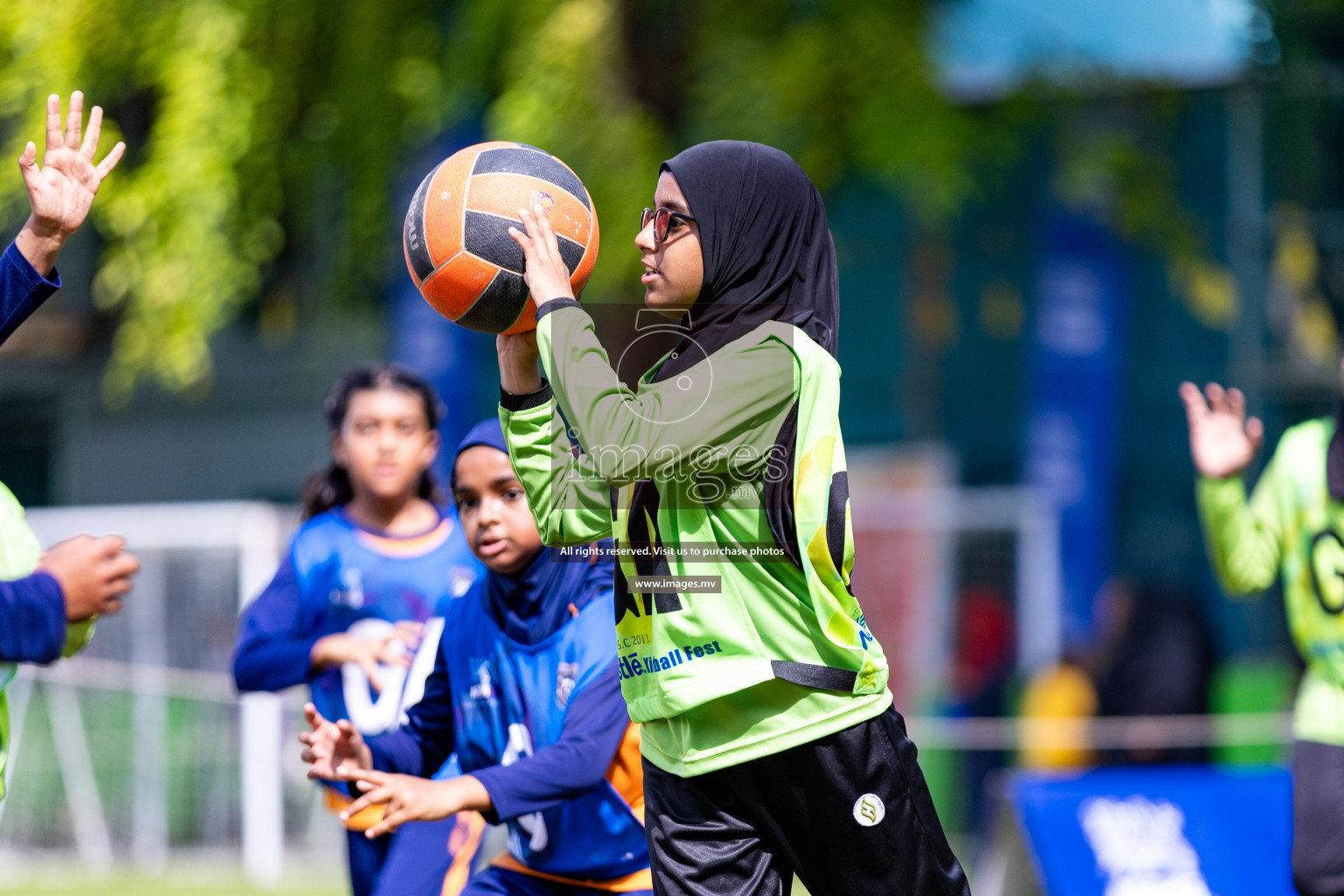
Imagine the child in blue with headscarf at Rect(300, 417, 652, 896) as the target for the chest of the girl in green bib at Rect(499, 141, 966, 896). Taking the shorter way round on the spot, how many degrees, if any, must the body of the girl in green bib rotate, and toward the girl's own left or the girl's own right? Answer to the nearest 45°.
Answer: approximately 45° to the girl's own right

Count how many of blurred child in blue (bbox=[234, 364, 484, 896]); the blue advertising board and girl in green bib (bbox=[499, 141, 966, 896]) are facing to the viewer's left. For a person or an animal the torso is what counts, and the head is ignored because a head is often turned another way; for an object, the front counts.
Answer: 1

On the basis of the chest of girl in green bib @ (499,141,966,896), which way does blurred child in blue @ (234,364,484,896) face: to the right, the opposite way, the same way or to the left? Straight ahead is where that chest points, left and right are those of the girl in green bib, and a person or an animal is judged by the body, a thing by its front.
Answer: to the left

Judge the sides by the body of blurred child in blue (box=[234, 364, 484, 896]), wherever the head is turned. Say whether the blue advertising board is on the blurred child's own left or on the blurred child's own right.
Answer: on the blurred child's own left

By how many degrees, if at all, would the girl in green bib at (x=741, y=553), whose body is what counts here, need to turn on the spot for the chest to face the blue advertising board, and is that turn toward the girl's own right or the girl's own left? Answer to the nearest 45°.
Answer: approximately 135° to the girl's own right

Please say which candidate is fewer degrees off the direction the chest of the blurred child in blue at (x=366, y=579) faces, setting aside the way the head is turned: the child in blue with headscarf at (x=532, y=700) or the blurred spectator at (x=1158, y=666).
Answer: the child in blue with headscarf

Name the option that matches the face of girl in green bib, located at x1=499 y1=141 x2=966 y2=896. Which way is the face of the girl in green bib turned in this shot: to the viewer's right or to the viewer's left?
to the viewer's left

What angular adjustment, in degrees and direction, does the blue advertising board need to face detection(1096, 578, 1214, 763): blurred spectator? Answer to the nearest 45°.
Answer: approximately 180°

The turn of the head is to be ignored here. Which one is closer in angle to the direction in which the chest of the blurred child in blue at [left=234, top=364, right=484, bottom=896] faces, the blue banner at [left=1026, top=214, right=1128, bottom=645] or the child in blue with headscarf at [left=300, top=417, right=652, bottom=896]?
the child in blue with headscarf

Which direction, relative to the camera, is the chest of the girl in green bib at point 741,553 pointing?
to the viewer's left

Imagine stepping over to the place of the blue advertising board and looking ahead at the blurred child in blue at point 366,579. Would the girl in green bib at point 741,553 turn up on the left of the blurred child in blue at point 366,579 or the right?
left

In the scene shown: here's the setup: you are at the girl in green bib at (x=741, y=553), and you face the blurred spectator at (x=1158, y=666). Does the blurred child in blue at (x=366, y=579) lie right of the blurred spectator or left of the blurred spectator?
left

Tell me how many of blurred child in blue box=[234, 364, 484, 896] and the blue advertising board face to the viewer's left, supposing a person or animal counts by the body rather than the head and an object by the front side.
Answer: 0

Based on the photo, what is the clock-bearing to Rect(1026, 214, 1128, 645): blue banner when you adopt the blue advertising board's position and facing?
The blue banner is roughly at 6 o'clock from the blue advertising board.

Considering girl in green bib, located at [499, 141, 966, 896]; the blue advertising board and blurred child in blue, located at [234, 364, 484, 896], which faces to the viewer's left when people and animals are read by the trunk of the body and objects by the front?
the girl in green bib

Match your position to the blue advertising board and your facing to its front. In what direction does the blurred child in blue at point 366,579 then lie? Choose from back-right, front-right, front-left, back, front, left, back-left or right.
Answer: front-right
